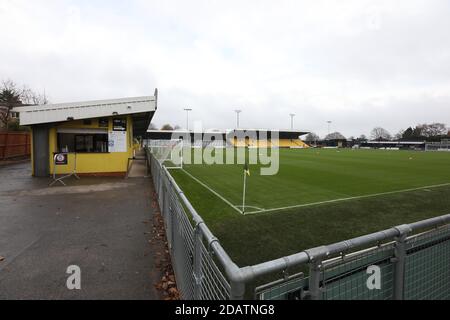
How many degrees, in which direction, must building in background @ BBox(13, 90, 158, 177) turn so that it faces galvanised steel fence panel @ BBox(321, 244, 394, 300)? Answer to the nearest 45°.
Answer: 0° — it already faces it

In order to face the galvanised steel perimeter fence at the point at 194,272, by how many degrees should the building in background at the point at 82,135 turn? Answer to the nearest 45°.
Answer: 0° — it already faces it

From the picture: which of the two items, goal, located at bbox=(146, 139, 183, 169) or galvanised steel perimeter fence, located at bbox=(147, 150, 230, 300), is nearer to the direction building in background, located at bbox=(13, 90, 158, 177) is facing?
the galvanised steel perimeter fence

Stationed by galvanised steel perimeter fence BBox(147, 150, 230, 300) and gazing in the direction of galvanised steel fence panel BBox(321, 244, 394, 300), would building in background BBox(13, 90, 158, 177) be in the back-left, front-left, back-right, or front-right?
back-left

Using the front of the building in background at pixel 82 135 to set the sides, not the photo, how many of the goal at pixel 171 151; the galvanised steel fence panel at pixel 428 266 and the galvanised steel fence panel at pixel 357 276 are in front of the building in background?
2

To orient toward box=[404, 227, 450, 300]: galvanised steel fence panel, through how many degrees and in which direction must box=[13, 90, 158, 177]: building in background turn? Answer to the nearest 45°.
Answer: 0° — it already faces it

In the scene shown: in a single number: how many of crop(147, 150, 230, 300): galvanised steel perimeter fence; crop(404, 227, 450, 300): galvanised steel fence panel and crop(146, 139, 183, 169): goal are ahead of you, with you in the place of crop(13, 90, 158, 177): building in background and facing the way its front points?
2

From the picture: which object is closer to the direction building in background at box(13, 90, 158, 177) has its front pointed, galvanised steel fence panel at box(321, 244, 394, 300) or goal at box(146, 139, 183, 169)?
the galvanised steel fence panel

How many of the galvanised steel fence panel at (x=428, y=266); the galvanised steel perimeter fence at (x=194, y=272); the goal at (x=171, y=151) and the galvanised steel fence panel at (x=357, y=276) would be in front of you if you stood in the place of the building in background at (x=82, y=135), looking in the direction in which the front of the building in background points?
3

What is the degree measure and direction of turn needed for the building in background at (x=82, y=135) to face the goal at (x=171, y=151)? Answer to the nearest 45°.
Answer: approximately 135° to its left

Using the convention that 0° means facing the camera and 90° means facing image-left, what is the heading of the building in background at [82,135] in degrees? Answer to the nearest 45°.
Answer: approximately 0°
